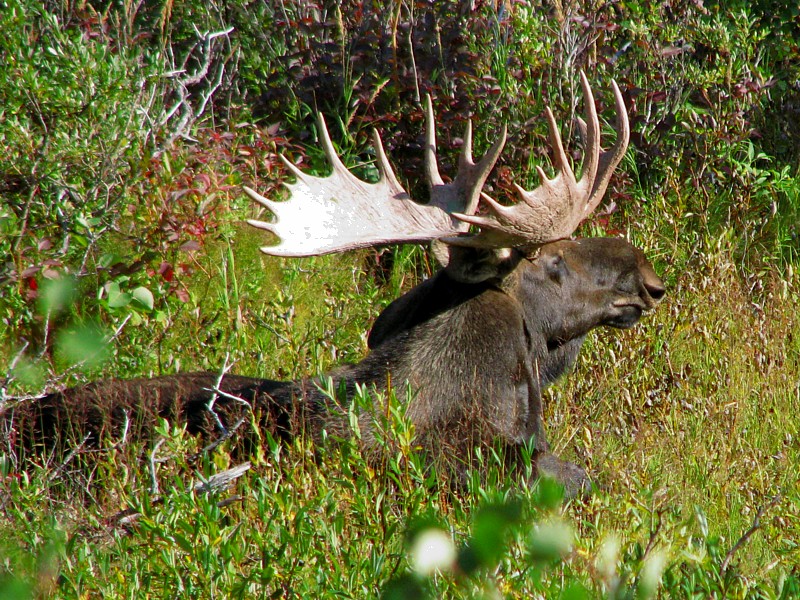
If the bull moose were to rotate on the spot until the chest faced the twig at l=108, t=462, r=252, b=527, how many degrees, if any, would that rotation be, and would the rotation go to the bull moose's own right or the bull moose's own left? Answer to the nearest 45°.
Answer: approximately 135° to the bull moose's own right

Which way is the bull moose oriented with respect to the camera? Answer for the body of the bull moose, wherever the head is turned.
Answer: to the viewer's right

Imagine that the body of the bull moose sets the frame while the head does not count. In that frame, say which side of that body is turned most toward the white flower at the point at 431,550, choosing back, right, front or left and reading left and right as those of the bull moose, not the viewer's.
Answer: right
